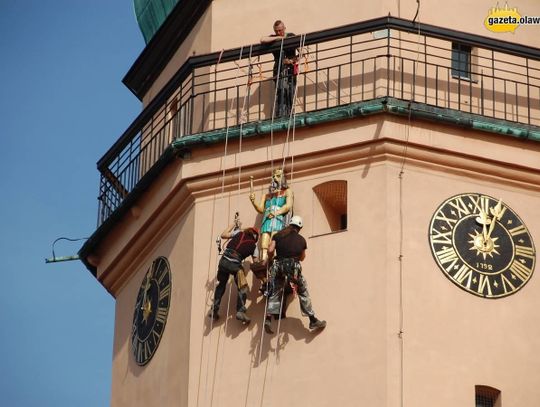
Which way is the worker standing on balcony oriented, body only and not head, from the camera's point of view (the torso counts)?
toward the camera

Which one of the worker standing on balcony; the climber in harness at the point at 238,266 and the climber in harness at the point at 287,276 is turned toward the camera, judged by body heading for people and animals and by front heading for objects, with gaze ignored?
the worker standing on balcony

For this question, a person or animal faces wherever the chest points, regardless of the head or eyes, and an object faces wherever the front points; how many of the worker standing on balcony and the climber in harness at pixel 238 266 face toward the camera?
1

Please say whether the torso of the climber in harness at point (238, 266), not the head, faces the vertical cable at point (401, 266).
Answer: no

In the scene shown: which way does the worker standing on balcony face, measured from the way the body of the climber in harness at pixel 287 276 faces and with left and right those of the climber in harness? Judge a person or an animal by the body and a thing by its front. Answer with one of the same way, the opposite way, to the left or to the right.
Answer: the opposite way

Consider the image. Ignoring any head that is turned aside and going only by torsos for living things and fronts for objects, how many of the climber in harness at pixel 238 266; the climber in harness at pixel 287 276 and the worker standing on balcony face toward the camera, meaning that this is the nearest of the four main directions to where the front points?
1

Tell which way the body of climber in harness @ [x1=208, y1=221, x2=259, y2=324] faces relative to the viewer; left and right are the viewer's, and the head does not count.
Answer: facing away from the viewer and to the right of the viewer

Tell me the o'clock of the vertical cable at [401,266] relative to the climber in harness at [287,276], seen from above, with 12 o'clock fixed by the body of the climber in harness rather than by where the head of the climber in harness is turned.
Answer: The vertical cable is roughly at 3 o'clock from the climber in harness.

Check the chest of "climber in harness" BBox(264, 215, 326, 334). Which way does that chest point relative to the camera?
away from the camera

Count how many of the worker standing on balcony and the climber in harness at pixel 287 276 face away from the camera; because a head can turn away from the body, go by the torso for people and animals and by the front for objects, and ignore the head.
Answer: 1
